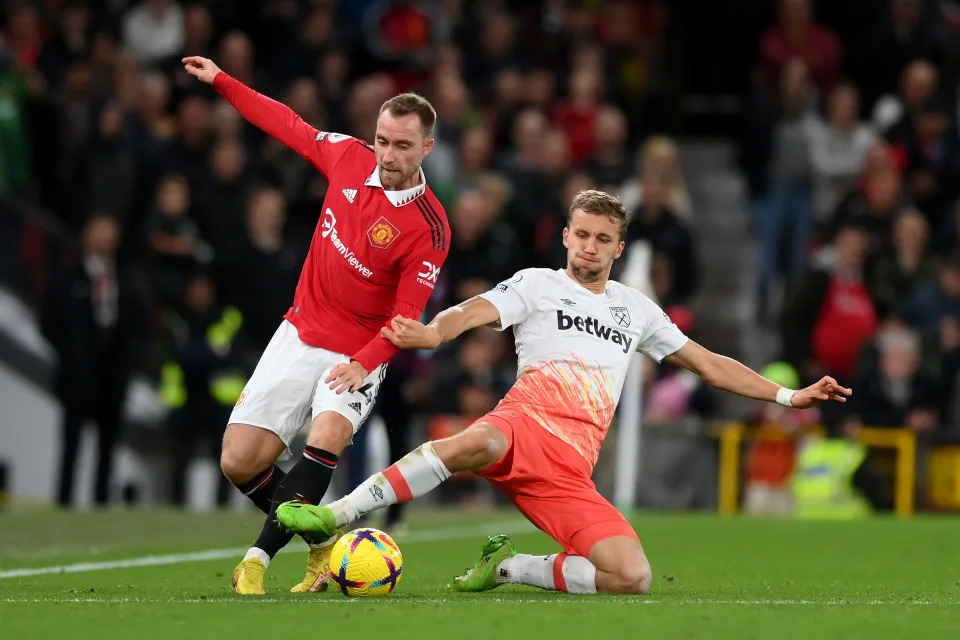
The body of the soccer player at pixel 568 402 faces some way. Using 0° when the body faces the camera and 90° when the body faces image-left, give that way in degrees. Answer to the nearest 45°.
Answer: approximately 0°

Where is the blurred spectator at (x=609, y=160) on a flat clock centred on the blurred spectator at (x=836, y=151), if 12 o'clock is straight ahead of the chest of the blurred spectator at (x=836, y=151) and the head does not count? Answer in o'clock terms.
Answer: the blurred spectator at (x=609, y=160) is roughly at 2 o'clock from the blurred spectator at (x=836, y=151).

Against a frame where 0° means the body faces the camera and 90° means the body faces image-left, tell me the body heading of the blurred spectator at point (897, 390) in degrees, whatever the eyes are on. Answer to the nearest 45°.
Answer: approximately 0°
